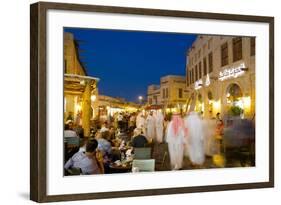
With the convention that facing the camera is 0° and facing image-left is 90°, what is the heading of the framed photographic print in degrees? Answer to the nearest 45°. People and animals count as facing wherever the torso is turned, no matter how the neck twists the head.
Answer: approximately 315°
